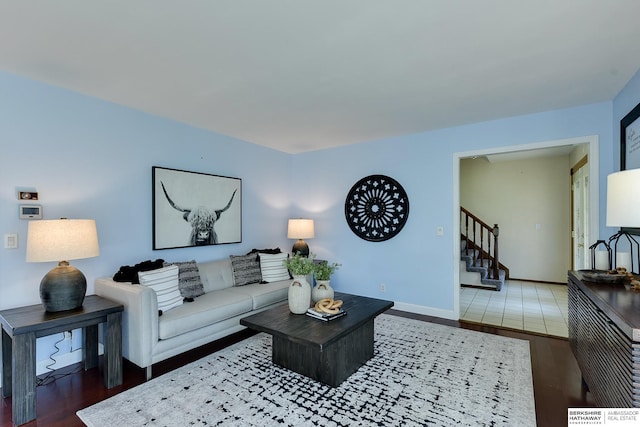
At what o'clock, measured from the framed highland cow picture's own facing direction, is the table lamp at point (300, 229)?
The table lamp is roughly at 10 o'clock from the framed highland cow picture.

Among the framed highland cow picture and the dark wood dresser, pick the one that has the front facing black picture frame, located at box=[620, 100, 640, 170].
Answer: the framed highland cow picture

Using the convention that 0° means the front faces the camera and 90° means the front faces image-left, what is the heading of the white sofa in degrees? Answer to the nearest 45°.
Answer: approximately 315°

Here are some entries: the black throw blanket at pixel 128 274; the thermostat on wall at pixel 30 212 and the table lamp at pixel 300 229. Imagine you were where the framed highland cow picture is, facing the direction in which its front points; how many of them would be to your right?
2

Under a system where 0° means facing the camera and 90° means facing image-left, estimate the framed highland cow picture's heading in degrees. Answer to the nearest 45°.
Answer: approximately 315°

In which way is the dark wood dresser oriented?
to the viewer's left

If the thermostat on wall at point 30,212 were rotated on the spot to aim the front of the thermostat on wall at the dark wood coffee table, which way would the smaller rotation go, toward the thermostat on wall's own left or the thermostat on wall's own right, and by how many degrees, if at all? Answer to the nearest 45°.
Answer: approximately 45° to the thermostat on wall's own left

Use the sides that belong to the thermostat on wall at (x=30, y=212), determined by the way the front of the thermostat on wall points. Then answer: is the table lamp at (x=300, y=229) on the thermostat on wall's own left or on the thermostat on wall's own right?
on the thermostat on wall's own left

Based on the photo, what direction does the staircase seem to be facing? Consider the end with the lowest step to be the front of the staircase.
to the viewer's right

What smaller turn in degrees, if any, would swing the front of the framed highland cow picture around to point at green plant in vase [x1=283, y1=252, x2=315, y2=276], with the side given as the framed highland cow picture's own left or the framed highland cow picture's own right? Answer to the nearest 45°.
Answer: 0° — it already faces it
